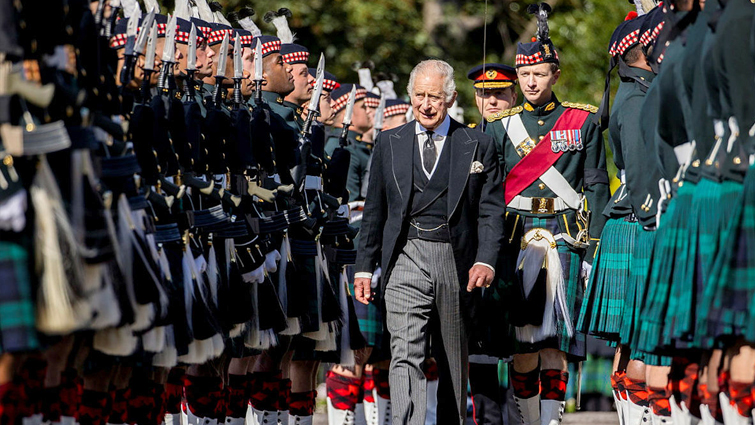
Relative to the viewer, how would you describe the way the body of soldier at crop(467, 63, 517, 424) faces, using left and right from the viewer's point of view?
facing the viewer

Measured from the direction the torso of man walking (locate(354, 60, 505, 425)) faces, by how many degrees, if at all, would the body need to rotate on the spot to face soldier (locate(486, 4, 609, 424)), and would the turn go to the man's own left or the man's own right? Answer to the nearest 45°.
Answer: approximately 135° to the man's own left

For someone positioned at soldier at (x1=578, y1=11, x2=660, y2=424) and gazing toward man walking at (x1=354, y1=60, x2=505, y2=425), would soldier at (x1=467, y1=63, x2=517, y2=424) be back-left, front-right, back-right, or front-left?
front-right

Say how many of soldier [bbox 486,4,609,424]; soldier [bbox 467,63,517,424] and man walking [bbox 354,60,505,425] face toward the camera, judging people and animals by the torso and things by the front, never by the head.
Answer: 3

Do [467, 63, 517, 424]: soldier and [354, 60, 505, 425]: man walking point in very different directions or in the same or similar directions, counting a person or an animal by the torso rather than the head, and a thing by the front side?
same or similar directions

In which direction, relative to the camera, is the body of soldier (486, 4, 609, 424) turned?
toward the camera

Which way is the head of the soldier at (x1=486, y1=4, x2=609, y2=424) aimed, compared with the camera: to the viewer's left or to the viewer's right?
to the viewer's left
